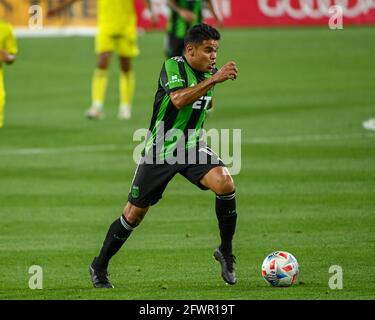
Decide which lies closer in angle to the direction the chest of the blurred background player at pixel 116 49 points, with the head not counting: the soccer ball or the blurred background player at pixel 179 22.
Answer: the soccer ball

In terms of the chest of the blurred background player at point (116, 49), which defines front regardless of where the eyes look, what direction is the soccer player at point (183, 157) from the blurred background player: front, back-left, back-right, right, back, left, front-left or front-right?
front

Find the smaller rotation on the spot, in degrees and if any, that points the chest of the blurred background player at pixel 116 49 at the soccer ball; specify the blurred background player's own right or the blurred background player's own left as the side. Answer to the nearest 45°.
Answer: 0° — they already face it

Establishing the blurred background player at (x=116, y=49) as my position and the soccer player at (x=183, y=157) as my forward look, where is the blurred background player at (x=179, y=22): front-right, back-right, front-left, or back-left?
back-left

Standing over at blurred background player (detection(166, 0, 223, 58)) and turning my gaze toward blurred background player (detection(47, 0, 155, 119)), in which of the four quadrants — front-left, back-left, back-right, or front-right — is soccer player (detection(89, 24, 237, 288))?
front-left

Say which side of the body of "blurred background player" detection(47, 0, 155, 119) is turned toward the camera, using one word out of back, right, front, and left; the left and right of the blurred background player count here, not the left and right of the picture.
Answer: front
